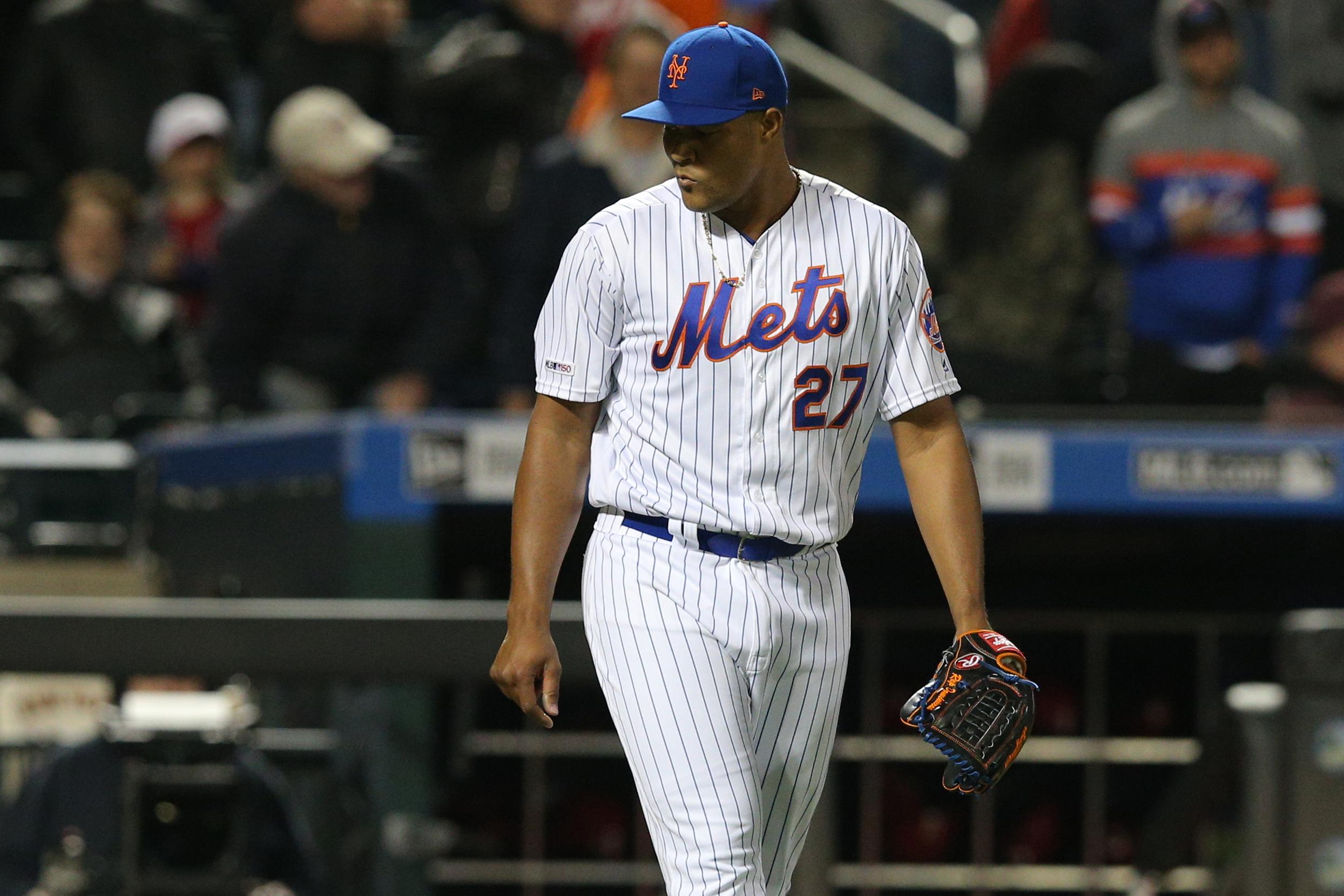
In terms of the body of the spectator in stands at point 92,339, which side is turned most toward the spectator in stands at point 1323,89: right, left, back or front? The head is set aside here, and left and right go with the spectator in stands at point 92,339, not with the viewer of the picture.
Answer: left

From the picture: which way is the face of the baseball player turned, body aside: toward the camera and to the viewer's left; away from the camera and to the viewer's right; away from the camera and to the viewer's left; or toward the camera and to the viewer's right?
toward the camera and to the viewer's left

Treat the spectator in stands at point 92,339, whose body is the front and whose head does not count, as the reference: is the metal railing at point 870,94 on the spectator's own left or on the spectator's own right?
on the spectator's own left

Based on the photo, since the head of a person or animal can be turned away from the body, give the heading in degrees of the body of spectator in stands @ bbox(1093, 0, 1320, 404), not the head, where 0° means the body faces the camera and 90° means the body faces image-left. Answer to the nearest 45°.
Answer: approximately 0°

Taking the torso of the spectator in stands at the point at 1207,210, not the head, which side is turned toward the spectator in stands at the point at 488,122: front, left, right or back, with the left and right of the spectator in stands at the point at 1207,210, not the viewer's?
right

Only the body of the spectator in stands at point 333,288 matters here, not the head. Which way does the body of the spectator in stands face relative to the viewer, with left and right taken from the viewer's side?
facing the viewer and to the right of the viewer

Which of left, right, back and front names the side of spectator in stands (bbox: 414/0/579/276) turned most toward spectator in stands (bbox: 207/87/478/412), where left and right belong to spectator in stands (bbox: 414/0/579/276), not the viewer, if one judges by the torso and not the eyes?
right

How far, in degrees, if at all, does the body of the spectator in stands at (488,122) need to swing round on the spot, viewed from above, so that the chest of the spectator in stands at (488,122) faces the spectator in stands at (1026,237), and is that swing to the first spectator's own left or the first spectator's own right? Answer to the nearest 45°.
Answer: approximately 45° to the first spectator's own left
